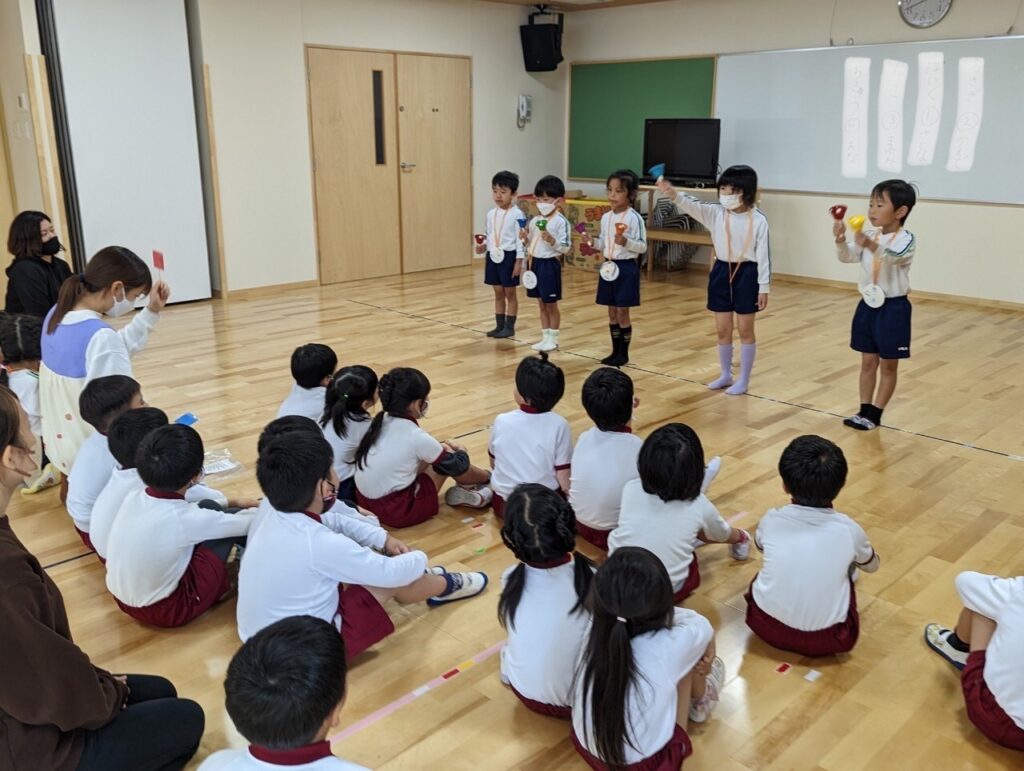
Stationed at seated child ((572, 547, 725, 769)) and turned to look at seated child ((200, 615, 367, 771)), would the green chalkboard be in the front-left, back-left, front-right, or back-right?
back-right

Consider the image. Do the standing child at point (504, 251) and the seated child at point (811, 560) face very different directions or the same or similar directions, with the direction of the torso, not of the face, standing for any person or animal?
very different directions

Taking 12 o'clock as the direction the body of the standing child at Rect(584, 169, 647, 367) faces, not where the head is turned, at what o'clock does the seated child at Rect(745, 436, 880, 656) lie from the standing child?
The seated child is roughly at 10 o'clock from the standing child.

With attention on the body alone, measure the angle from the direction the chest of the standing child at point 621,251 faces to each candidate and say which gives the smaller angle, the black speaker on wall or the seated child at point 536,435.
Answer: the seated child

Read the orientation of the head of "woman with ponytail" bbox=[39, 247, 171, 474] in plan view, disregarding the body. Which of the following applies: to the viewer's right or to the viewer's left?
to the viewer's right

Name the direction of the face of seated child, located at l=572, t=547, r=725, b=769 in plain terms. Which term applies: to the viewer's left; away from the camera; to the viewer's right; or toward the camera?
away from the camera

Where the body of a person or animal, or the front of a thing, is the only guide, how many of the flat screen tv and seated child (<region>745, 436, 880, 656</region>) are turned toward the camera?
1

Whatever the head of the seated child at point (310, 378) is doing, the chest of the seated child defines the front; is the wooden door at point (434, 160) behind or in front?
in front

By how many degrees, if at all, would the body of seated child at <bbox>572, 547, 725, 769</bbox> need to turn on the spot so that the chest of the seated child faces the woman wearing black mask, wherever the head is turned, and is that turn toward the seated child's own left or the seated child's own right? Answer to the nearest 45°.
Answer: approximately 90° to the seated child's own left

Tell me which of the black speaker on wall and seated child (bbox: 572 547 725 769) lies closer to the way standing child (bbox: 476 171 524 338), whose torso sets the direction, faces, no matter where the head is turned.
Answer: the seated child

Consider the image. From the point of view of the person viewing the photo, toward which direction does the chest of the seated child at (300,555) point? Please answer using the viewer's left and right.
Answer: facing away from the viewer and to the right of the viewer

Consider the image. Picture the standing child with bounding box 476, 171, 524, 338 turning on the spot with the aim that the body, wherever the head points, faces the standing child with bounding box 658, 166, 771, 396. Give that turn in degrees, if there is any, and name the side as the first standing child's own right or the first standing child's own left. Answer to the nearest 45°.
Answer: approximately 90° to the first standing child's own left

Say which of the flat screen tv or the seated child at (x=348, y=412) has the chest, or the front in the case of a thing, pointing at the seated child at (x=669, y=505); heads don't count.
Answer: the flat screen tv

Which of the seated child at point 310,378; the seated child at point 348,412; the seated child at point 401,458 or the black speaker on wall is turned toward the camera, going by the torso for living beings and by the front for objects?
the black speaker on wall

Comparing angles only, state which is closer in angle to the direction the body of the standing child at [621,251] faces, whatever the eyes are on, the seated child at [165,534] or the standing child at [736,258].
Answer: the seated child

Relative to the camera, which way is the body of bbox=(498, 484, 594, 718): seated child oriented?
away from the camera

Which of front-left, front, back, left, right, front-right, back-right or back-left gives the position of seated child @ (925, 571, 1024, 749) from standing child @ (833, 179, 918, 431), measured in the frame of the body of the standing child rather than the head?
front-left

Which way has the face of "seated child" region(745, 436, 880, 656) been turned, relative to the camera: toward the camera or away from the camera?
away from the camera
